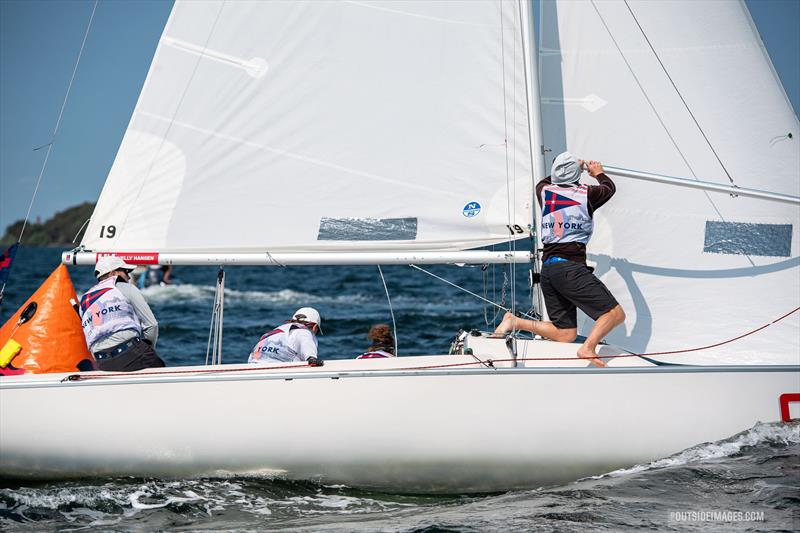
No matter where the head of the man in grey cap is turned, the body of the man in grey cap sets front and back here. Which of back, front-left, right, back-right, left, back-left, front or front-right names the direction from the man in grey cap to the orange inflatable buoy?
back-left

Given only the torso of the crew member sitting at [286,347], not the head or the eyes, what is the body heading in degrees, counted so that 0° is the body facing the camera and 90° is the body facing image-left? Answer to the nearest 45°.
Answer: approximately 225°

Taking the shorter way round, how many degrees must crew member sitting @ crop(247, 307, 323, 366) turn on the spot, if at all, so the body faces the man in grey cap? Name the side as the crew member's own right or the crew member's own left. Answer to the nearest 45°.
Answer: approximately 45° to the crew member's own right

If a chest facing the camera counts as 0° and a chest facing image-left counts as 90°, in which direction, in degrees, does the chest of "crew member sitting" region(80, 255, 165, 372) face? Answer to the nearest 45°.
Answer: approximately 225°

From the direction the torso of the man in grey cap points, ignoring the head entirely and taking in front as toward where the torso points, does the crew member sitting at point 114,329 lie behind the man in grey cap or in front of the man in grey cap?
behind

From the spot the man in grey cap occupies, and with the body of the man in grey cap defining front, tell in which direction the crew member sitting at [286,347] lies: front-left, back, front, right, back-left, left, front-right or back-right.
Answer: back-left

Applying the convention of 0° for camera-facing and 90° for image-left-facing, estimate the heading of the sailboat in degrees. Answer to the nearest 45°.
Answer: approximately 270°
